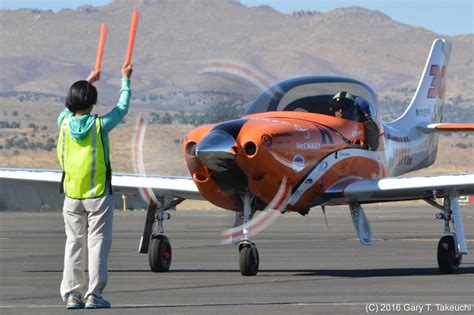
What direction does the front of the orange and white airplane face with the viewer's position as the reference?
facing the viewer and to the left of the viewer
